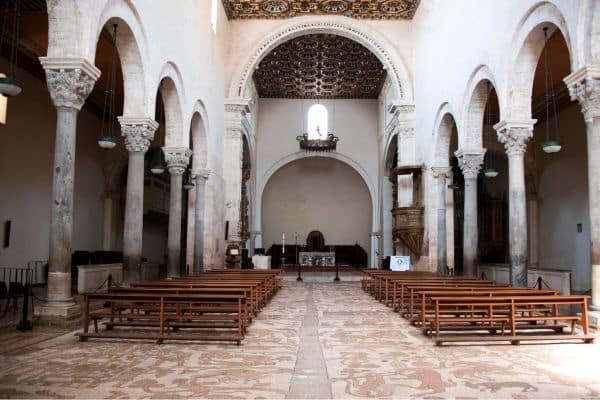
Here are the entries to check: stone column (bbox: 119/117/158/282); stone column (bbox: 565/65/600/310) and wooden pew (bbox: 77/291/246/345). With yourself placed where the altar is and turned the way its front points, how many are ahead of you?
3

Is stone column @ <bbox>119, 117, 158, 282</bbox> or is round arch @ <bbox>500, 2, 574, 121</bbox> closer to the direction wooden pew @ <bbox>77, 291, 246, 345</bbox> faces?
the stone column

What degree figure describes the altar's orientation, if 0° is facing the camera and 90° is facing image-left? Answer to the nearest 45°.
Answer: approximately 0°

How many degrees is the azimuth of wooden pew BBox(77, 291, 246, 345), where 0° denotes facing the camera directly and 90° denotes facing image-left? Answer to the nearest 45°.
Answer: approximately 180°

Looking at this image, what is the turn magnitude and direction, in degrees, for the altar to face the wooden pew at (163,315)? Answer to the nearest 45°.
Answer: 0° — it already faces it

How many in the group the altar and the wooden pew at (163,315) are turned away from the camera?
1

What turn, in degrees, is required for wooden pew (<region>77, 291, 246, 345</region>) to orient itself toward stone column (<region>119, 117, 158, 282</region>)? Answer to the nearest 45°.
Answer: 0° — it already faces it

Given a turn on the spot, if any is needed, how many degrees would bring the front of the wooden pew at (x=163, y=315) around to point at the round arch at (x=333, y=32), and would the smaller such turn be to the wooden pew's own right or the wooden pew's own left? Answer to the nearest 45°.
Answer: approximately 45° to the wooden pew's own right

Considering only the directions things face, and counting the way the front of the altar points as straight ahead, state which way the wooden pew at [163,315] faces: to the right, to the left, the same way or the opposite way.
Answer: the opposite way

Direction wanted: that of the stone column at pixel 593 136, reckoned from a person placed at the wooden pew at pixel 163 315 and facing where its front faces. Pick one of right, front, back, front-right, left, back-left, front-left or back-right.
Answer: right
